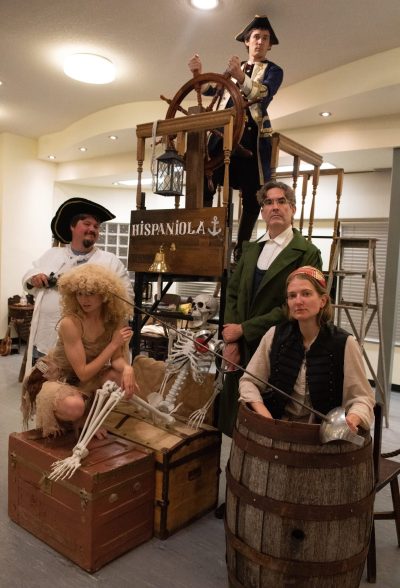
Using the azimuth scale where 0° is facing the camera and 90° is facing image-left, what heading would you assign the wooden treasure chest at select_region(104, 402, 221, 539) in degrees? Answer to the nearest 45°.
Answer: approximately 45°

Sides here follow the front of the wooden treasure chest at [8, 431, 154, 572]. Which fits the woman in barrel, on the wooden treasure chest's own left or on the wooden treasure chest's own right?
on the wooden treasure chest's own left

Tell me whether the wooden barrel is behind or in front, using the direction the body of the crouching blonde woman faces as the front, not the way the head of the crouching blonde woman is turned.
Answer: in front

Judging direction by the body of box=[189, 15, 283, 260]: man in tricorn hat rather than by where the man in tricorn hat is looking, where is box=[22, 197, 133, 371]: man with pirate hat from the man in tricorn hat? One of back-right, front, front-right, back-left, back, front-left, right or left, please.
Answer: front-right

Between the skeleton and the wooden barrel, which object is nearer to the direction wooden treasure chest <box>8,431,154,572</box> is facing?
the wooden barrel

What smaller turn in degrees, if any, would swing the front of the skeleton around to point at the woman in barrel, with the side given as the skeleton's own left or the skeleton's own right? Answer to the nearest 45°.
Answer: approximately 90° to the skeleton's own left

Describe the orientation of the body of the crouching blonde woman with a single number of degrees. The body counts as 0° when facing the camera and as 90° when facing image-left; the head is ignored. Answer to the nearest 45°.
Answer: approximately 315°

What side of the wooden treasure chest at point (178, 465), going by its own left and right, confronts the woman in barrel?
left
